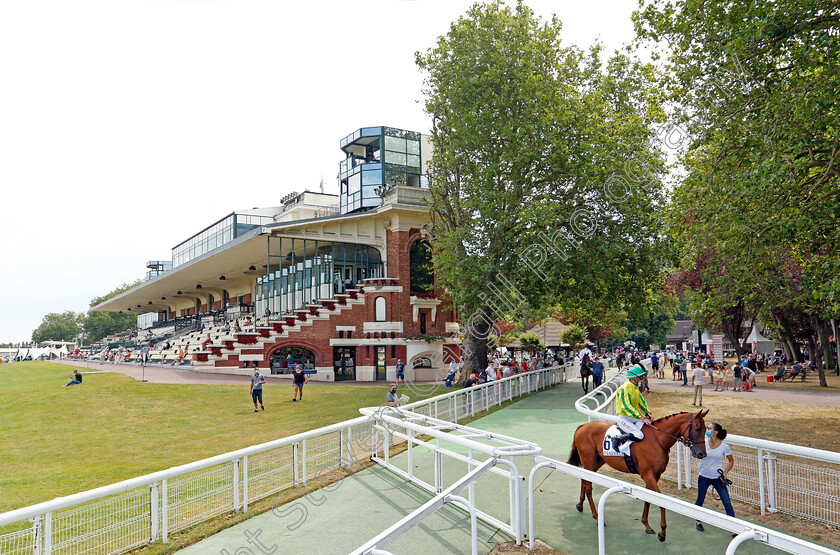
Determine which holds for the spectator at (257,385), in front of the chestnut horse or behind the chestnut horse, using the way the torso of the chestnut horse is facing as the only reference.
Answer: behind

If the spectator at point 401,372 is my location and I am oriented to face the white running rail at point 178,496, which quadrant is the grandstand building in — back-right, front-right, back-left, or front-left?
back-right

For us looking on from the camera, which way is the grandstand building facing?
facing the viewer and to the left of the viewer

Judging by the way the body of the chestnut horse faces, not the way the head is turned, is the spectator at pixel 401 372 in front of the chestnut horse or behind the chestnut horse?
behind

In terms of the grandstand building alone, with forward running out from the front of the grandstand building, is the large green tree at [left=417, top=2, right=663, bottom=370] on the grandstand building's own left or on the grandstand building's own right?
on the grandstand building's own left

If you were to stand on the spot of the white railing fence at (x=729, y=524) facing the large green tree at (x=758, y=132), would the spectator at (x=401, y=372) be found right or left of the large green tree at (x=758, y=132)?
left

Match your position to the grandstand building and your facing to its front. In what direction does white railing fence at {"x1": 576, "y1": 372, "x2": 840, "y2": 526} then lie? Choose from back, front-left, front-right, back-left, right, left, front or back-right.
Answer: front-left

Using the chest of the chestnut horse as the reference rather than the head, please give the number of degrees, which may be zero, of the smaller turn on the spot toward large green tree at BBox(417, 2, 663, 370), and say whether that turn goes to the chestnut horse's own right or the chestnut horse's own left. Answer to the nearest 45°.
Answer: approximately 135° to the chestnut horse's own left

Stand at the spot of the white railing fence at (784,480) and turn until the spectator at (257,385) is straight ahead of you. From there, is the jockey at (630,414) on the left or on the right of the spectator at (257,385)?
left

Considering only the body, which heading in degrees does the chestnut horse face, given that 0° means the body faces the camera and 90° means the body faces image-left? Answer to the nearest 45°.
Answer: approximately 315°

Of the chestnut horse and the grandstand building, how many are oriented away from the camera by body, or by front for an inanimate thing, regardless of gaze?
0
